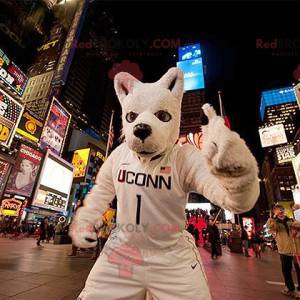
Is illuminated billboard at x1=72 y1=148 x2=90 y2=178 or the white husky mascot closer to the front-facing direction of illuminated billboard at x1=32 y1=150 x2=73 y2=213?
the white husky mascot

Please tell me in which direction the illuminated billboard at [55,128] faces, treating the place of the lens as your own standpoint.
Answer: facing the viewer and to the right of the viewer

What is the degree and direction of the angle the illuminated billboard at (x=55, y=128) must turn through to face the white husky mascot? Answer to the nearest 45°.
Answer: approximately 45° to its right

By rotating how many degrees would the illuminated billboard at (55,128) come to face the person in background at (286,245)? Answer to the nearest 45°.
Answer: approximately 45° to its right

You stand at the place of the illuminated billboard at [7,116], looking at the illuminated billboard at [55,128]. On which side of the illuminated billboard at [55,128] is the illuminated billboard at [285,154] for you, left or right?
right

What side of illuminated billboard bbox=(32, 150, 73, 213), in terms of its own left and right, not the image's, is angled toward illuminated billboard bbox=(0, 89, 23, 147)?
right

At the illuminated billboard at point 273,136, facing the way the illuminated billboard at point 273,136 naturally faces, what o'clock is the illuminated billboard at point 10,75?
the illuminated billboard at point 10,75 is roughly at 12 o'clock from the illuminated billboard at point 273,136.

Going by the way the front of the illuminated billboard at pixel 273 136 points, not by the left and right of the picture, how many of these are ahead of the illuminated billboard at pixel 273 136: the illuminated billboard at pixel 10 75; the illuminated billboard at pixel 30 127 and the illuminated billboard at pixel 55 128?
3

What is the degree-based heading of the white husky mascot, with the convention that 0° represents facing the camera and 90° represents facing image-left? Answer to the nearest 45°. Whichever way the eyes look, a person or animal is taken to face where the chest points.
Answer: approximately 0°

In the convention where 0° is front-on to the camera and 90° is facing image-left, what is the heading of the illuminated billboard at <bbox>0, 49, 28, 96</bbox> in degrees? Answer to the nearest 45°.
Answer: approximately 315°

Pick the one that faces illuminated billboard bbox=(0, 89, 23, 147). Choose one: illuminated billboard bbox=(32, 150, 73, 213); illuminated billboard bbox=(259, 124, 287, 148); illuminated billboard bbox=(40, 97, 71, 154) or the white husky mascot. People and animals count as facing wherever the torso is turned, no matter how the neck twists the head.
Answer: illuminated billboard bbox=(259, 124, 287, 148)
